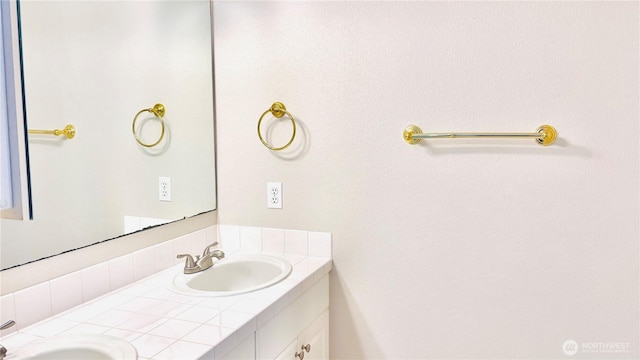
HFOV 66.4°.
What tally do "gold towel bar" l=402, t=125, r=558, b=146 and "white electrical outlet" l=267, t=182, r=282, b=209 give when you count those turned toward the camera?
2

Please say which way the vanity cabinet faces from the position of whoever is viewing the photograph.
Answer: facing the viewer and to the right of the viewer

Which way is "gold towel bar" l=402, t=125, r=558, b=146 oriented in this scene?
toward the camera

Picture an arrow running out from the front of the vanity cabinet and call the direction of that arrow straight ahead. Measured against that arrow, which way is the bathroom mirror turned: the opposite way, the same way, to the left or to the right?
the same way

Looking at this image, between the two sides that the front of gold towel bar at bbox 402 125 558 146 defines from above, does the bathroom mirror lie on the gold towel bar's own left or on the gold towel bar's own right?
on the gold towel bar's own right

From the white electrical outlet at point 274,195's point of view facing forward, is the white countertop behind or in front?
in front

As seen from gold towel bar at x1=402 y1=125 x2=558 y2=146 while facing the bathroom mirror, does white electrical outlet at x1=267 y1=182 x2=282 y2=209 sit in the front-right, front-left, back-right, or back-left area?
front-right

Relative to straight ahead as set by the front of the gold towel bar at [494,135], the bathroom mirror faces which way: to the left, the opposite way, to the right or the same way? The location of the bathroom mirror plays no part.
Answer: to the left

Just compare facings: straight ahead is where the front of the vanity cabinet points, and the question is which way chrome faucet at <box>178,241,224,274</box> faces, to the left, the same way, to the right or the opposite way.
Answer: the same way

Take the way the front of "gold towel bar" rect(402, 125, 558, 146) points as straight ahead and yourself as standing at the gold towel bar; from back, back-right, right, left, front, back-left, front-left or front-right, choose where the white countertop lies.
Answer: front-right

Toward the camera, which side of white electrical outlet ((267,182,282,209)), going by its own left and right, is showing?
front
